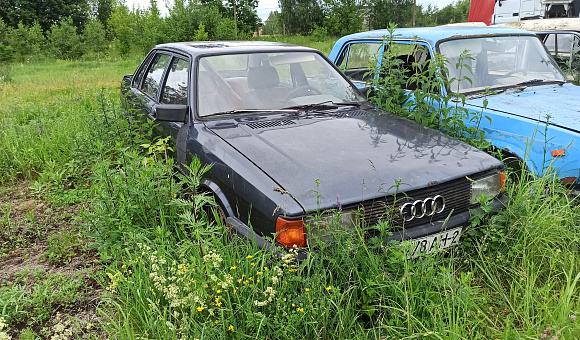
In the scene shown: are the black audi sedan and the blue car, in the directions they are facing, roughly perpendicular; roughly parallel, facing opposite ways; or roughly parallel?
roughly parallel

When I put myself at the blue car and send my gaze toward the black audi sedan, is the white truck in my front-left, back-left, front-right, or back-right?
back-right

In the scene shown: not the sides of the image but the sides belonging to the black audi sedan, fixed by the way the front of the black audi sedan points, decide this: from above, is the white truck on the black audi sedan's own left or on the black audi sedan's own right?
on the black audi sedan's own left

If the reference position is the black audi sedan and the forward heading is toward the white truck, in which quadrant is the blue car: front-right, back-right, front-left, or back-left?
front-right

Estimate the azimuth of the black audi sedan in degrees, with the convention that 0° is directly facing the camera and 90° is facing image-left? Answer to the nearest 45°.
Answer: approximately 315°

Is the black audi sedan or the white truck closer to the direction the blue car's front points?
the black audi sedan

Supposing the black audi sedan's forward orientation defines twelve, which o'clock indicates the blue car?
The blue car is roughly at 9 o'clock from the black audi sedan.

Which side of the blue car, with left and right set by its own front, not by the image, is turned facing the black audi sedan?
right

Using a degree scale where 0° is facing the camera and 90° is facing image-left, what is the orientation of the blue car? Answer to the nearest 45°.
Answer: approximately 315°
